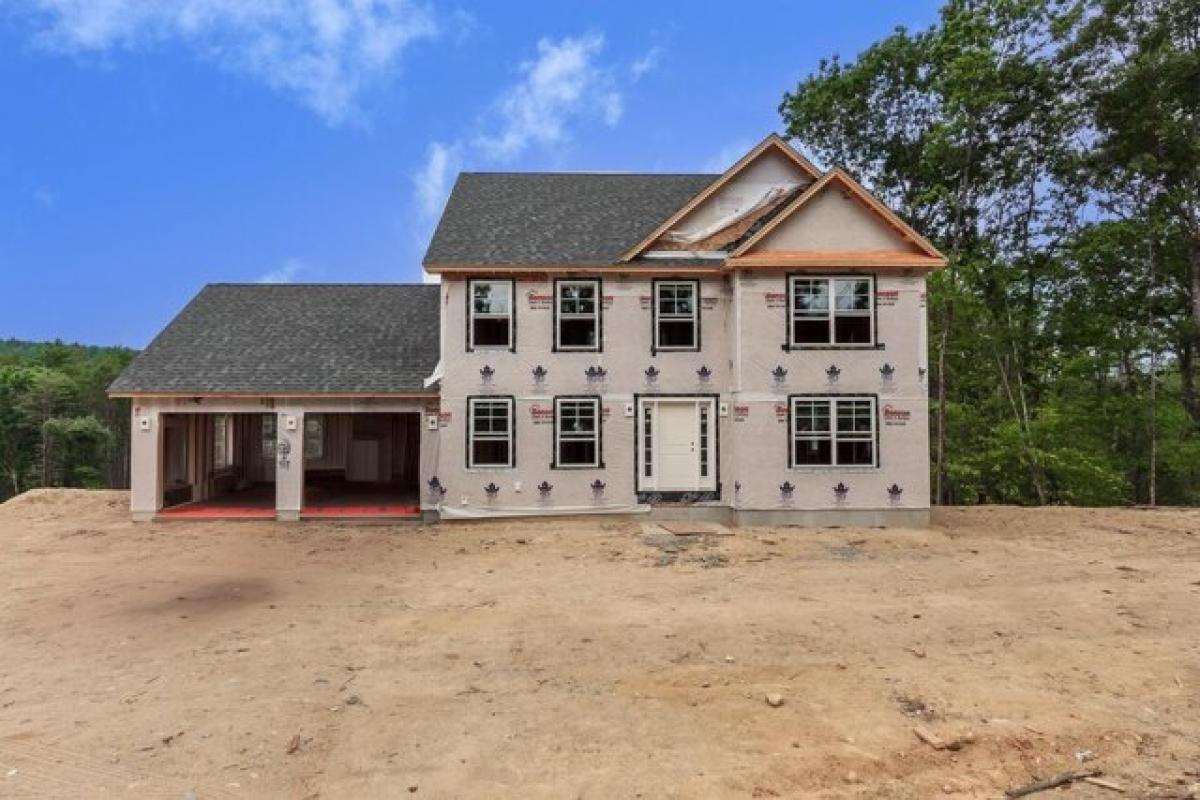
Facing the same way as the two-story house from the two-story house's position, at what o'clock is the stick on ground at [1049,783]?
The stick on ground is roughly at 12 o'clock from the two-story house.

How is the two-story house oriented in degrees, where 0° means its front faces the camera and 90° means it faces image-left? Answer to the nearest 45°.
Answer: approximately 0°
